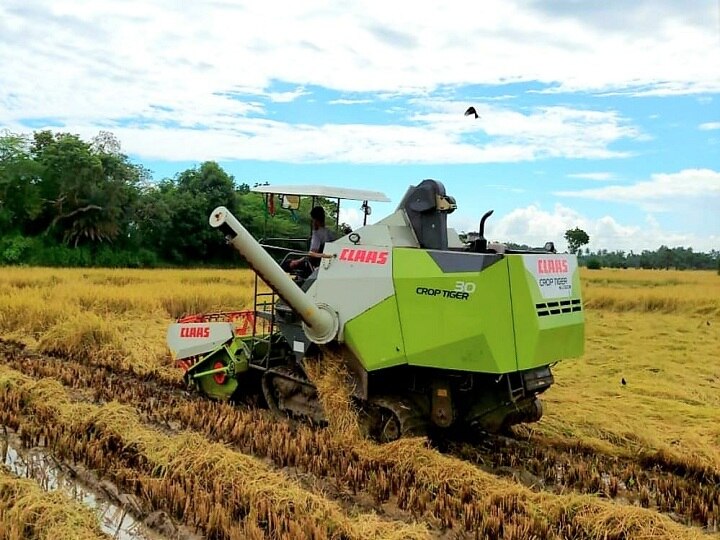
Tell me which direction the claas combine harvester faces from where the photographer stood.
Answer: facing away from the viewer and to the left of the viewer

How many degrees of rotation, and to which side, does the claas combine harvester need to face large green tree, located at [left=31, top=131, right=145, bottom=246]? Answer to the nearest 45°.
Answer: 0° — it already faces it
